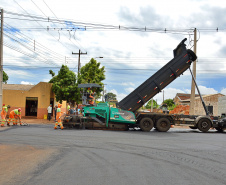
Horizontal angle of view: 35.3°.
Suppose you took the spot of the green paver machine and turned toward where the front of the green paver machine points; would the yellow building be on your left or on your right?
on your left

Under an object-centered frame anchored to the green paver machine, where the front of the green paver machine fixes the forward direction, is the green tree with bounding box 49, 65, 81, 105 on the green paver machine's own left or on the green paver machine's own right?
on the green paver machine's own left

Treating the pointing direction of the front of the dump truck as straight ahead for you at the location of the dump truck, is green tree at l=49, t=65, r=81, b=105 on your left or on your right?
on your left

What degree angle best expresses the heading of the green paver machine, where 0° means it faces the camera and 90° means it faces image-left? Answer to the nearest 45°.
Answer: approximately 270°

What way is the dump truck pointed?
to the viewer's right

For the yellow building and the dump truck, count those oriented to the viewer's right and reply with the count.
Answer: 1

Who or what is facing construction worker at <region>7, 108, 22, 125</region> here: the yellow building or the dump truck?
the yellow building

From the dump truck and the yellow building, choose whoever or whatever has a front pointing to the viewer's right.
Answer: the dump truck

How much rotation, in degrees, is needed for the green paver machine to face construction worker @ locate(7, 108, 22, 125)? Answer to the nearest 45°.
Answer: approximately 135° to its left
